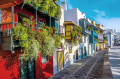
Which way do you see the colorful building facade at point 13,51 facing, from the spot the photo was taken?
facing the viewer and to the right of the viewer
